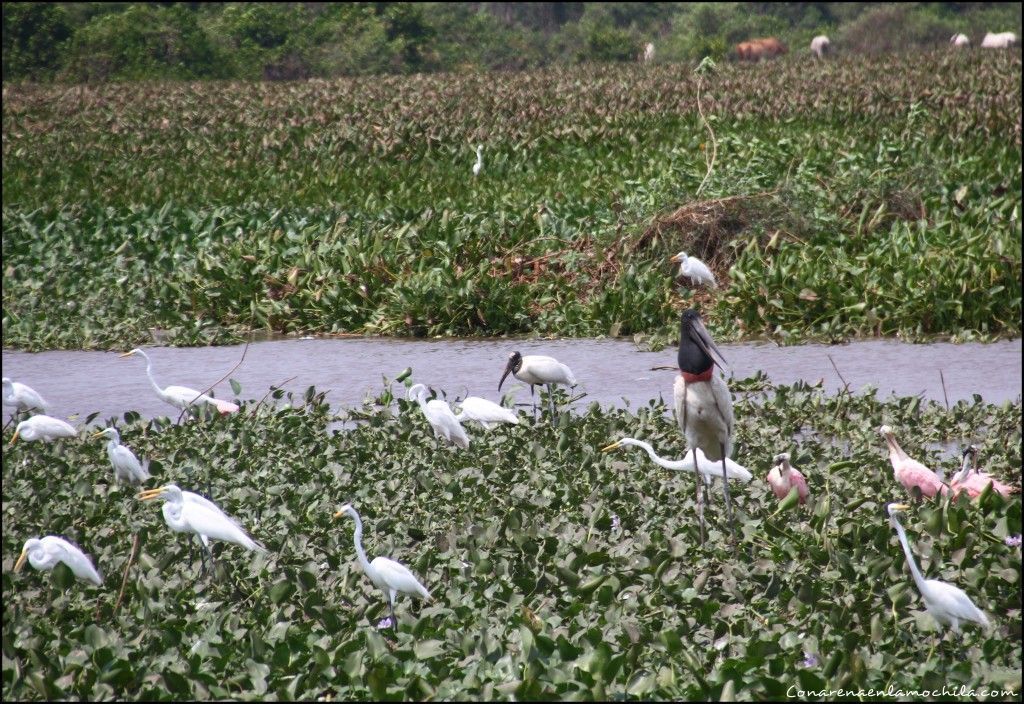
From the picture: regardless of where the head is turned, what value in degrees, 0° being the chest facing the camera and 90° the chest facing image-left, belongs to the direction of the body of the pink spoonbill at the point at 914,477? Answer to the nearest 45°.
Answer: approximately 90°

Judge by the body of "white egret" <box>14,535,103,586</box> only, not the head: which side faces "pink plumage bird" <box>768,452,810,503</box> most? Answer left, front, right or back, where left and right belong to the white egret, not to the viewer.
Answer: back

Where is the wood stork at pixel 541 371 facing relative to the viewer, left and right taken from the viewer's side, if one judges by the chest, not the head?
facing to the left of the viewer

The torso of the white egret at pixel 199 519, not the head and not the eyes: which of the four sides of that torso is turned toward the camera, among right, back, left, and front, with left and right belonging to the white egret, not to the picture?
left

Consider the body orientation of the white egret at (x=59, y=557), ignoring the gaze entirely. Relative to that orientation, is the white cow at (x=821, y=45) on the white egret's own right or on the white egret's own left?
on the white egret's own right

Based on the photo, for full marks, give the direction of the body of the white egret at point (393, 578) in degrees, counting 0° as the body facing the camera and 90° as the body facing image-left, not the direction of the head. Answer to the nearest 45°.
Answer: approximately 90°

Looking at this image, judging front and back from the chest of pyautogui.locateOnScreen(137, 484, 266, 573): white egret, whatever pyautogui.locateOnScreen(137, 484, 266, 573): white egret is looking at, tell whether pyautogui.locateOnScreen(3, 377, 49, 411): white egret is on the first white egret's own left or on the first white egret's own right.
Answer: on the first white egret's own right

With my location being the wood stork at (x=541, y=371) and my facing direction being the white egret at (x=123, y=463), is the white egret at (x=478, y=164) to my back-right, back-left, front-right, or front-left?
back-right

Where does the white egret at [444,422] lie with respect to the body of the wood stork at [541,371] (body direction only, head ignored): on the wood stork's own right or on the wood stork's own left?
on the wood stork's own left

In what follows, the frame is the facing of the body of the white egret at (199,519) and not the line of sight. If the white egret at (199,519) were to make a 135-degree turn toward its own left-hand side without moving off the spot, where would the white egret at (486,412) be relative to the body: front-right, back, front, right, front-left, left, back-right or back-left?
left

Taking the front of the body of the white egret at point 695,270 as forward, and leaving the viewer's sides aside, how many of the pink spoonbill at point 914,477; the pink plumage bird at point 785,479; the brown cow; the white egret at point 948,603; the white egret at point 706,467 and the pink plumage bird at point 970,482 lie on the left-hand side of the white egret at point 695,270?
5

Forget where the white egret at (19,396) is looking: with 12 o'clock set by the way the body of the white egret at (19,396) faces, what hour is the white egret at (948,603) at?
the white egret at (948,603) is roughly at 8 o'clock from the white egret at (19,396).

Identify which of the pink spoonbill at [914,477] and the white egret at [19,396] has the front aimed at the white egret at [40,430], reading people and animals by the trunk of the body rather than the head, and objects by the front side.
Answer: the pink spoonbill at [914,477]

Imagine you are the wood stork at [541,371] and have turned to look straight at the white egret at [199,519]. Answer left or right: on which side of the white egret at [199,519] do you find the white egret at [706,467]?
left
